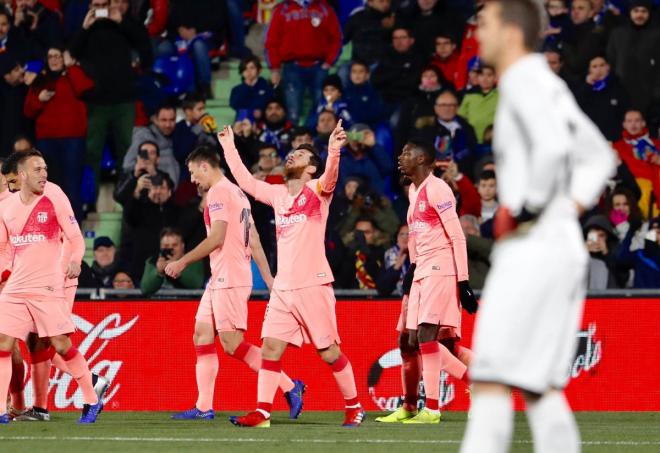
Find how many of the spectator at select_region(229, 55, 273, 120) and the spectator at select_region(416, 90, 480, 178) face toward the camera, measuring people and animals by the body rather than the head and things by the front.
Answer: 2

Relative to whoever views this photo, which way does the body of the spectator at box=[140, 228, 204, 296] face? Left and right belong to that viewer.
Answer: facing the viewer

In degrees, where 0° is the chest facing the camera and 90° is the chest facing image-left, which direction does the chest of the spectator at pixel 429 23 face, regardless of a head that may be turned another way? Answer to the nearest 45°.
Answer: approximately 0°

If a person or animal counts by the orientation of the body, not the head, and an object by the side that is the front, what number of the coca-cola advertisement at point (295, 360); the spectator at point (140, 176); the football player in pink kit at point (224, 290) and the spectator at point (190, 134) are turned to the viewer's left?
1

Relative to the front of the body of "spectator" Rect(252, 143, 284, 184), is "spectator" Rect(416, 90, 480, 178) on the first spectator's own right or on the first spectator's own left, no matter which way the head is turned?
on the first spectator's own left

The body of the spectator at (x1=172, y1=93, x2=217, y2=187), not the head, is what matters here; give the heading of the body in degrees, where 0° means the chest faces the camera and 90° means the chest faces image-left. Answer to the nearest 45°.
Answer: approximately 315°

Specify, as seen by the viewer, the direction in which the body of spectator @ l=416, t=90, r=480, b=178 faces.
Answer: toward the camera

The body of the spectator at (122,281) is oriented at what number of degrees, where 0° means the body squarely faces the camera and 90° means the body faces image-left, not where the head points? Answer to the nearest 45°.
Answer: approximately 0°
